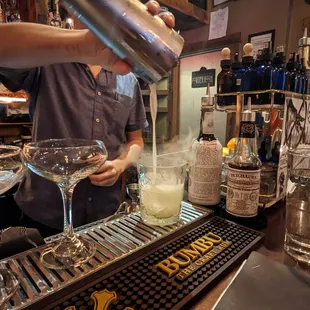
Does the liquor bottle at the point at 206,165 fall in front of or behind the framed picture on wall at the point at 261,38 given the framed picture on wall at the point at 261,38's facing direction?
in front

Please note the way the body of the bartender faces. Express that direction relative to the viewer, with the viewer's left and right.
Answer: facing the viewer and to the right of the viewer

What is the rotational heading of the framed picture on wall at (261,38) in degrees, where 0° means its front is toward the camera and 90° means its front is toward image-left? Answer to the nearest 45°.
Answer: approximately 45°

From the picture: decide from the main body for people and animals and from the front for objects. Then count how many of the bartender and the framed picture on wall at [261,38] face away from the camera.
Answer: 0

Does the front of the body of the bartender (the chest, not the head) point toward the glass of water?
yes

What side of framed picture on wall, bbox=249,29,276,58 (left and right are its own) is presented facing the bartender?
front

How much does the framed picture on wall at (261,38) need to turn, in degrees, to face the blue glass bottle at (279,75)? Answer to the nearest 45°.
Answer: approximately 45° to its left

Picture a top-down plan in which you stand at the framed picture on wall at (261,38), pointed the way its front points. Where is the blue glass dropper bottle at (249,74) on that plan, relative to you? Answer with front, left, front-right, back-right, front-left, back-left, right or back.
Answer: front-left

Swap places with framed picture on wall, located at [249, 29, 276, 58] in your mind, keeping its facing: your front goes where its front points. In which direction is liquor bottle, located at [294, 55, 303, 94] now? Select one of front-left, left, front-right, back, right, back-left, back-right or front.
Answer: front-left
